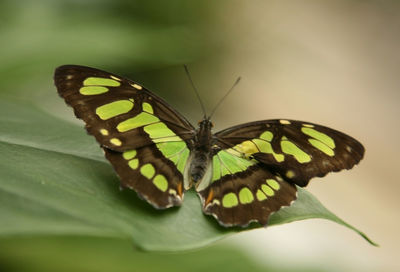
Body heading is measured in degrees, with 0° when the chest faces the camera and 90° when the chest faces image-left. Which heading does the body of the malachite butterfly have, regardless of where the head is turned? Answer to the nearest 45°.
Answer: approximately 180°
